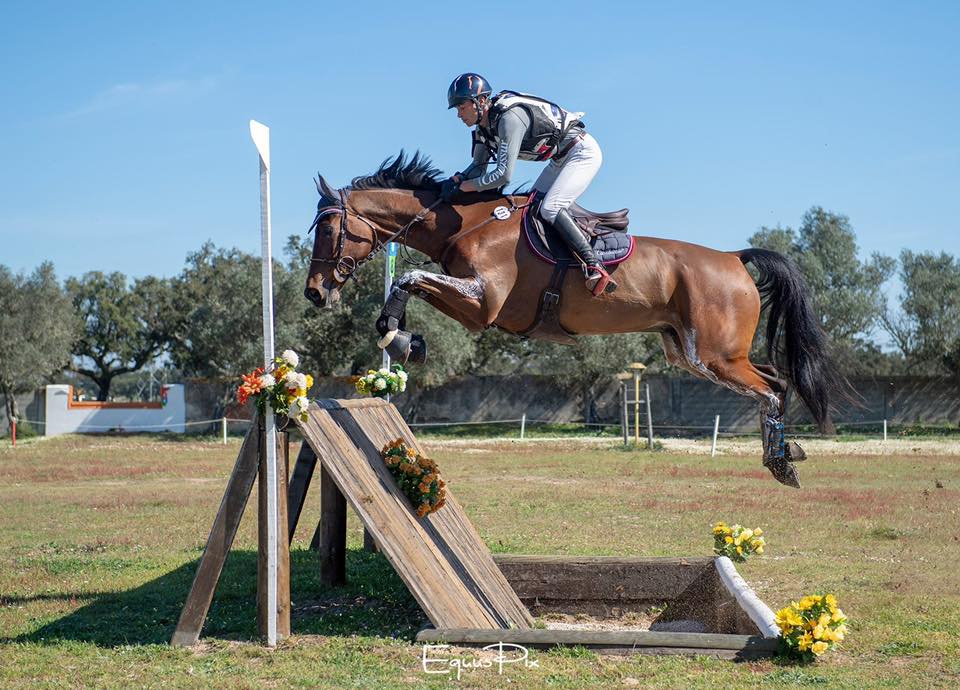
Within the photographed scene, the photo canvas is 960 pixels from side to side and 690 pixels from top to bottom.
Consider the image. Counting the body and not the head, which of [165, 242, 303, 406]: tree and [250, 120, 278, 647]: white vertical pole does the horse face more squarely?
the white vertical pole

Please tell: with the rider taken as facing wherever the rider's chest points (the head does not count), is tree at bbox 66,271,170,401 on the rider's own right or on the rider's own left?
on the rider's own right

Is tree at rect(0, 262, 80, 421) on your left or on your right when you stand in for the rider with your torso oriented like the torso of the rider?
on your right

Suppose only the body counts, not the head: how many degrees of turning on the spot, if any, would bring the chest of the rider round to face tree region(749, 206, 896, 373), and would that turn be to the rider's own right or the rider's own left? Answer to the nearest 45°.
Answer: approximately 90° to the rider's own right

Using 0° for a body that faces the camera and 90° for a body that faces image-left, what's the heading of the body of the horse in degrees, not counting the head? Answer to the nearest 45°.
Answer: approximately 90°

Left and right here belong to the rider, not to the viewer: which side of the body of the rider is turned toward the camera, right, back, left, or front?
left

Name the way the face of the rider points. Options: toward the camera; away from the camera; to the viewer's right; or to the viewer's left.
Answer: to the viewer's left
